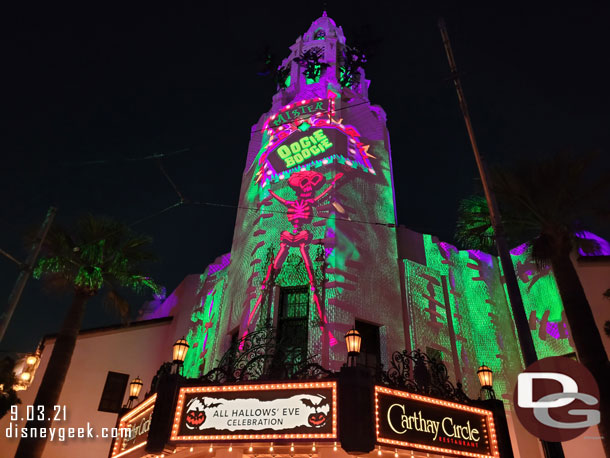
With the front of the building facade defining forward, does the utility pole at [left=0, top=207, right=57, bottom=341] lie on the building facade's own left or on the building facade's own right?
on the building facade's own right

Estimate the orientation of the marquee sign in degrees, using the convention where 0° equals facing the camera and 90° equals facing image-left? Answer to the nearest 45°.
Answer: approximately 0°

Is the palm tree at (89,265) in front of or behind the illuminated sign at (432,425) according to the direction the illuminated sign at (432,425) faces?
behind

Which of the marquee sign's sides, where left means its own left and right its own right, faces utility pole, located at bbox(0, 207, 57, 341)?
right

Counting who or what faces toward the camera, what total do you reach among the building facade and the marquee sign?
2

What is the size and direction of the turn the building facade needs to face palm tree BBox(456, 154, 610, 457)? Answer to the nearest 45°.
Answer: approximately 45° to its left

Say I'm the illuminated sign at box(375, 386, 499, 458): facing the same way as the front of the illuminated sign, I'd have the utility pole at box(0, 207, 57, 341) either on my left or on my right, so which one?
on my right
